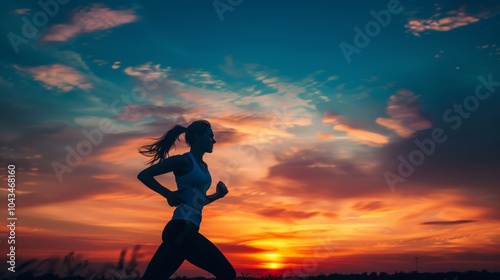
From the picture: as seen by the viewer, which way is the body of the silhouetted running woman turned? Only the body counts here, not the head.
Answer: to the viewer's right

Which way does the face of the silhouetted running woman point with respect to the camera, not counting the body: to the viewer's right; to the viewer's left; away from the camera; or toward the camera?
to the viewer's right
